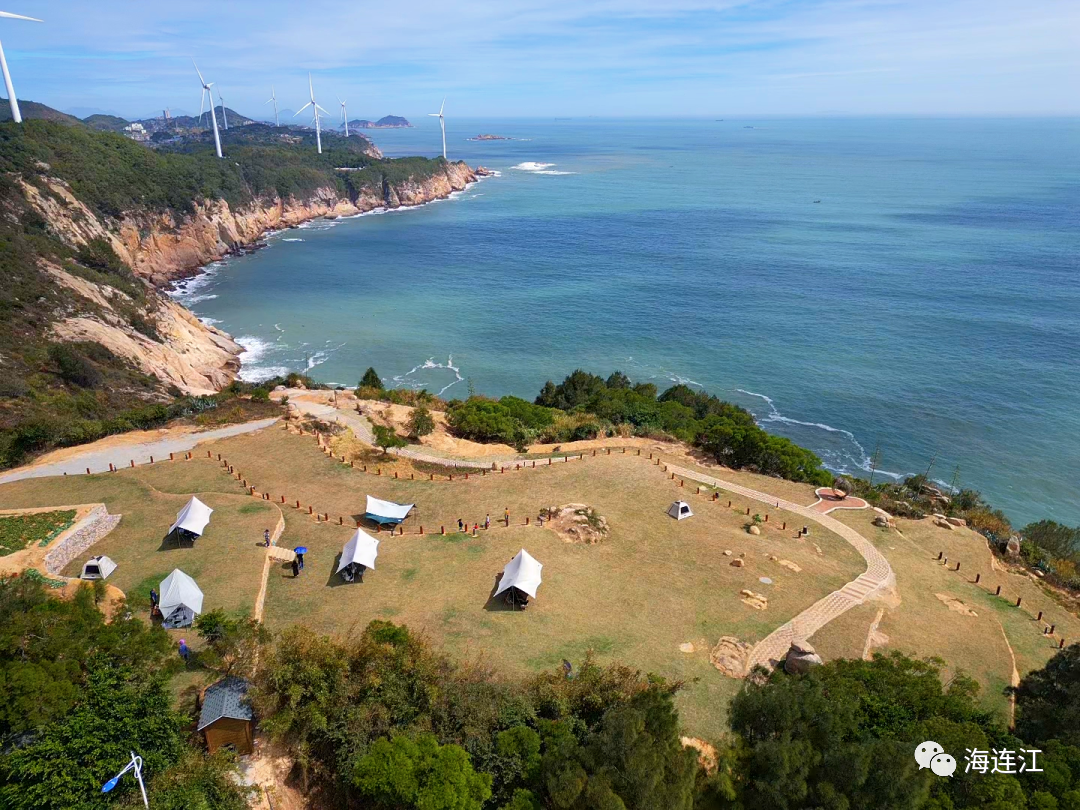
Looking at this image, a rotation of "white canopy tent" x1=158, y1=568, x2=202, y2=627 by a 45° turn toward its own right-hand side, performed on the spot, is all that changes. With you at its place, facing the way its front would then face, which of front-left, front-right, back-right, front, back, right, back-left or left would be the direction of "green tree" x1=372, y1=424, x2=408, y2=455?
back

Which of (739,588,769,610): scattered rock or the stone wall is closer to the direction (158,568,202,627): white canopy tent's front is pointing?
the scattered rock

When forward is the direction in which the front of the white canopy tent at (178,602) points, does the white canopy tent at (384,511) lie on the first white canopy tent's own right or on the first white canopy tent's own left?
on the first white canopy tent's own left

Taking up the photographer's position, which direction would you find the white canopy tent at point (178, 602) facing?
facing the viewer

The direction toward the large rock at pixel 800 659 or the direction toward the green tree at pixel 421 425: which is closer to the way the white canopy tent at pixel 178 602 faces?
the large rock

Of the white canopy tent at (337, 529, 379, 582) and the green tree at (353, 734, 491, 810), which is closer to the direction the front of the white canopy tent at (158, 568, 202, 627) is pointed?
the green tree

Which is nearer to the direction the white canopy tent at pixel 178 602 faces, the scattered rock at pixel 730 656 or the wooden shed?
the wooden shed

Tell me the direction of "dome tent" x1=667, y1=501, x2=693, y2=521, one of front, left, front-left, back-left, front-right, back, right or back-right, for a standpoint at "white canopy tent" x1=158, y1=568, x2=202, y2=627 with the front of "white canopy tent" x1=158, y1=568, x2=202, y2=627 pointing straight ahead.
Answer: left

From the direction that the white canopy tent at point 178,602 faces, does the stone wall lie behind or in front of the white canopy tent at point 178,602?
behind

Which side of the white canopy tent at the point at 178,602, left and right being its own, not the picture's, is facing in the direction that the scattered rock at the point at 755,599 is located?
left

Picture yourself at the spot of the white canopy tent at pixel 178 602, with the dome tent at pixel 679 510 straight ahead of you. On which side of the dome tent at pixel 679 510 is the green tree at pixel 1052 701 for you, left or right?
right

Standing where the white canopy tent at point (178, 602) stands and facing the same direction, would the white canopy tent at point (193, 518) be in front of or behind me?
behind

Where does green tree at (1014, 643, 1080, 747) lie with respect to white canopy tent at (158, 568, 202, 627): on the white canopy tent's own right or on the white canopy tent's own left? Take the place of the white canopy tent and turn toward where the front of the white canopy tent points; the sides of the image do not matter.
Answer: on the white canopy tent's own left

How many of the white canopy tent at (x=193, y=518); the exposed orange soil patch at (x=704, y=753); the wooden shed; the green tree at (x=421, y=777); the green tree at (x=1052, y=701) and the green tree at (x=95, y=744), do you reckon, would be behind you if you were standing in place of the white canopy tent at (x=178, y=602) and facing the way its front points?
1

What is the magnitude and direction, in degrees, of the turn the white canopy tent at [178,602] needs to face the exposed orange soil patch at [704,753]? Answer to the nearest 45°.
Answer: approximately 45° to its left

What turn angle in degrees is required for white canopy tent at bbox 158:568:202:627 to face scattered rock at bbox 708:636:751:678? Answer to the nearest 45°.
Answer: approximately 45° to its left

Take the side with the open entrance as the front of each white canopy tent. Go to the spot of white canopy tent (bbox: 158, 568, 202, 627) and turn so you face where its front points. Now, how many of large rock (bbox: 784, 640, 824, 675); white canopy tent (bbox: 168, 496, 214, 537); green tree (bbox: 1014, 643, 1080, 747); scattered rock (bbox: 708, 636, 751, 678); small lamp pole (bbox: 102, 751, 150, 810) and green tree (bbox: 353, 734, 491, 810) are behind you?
1

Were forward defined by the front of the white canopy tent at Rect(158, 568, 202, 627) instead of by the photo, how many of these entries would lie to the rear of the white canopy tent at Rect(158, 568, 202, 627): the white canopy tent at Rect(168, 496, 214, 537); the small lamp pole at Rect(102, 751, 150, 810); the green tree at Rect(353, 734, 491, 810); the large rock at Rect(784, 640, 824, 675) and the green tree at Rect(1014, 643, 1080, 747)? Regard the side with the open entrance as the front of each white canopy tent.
1
